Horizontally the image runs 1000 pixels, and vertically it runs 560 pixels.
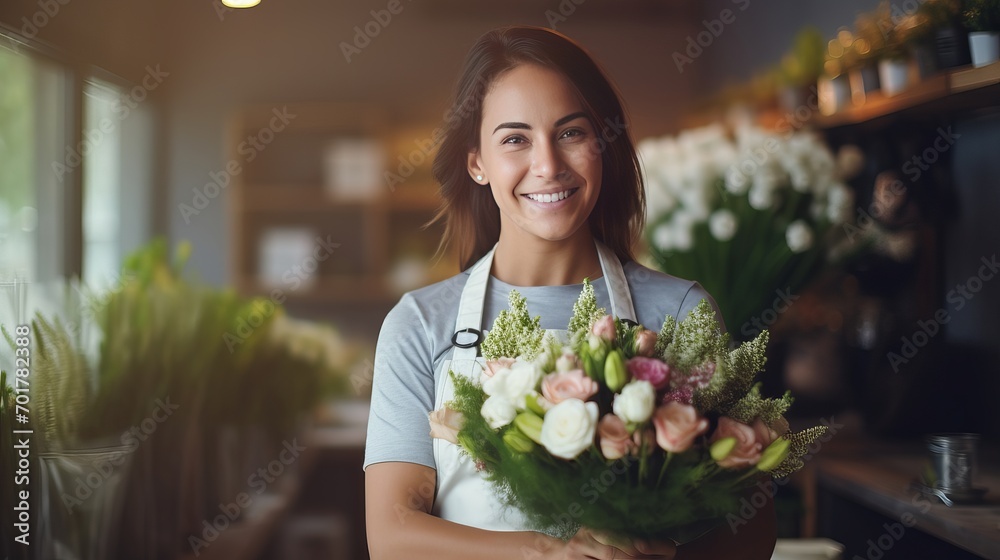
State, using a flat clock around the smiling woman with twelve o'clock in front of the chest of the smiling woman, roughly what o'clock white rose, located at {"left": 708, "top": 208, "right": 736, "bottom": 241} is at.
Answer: The white rose is roughly at 7 o'clock from the smiling woman.

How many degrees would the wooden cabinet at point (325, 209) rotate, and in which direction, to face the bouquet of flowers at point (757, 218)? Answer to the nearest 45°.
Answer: approximately 45° to its left

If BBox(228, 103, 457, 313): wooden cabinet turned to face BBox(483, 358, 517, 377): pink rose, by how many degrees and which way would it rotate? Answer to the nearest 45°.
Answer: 0° — it already faces it

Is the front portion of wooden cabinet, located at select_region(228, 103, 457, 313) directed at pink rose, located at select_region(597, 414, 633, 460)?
yes

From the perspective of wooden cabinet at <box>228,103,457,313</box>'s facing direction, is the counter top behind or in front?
in front

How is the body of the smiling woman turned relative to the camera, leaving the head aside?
toward the camera

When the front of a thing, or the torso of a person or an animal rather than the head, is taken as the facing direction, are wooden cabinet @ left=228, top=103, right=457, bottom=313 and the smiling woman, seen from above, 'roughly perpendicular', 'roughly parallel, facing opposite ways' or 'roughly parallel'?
roughly parallel

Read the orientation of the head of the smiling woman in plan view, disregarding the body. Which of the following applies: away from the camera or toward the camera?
toward the camera

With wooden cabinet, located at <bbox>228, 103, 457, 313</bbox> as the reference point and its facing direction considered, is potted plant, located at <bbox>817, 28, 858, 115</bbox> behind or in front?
in front

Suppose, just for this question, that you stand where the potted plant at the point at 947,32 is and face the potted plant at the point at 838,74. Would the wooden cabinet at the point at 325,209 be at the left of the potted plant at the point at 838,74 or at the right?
left

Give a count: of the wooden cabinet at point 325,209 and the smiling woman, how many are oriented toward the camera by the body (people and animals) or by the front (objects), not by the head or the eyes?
2
